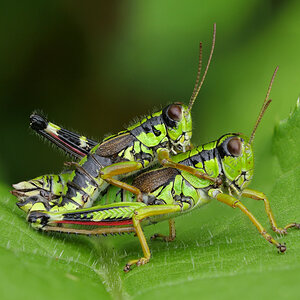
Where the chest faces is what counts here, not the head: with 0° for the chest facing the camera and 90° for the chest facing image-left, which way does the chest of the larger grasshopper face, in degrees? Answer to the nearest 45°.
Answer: approximately 270°

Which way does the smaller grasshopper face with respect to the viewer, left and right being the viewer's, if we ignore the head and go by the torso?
facing to the right of the viewer
